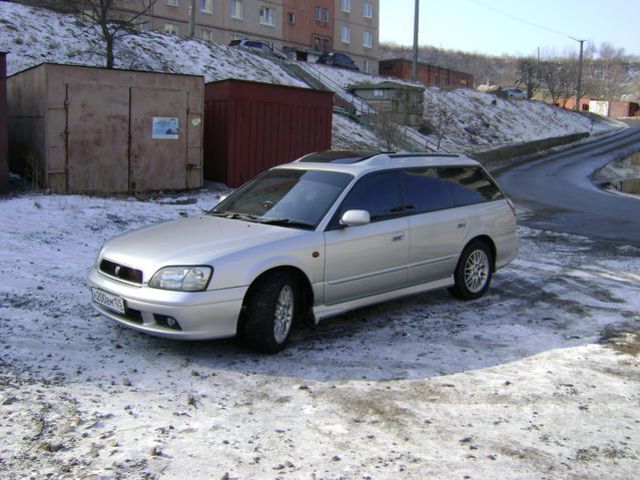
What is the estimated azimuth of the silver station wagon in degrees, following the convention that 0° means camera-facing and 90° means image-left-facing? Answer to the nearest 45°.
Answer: approximately 45°

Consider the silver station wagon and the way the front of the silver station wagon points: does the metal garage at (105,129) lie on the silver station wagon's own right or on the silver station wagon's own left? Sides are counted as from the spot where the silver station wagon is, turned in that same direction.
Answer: on the silver station wagon's own right

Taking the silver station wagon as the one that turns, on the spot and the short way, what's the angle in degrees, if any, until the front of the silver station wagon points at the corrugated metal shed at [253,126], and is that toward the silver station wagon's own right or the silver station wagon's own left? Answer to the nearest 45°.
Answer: approximately 135° to the silver station wagon's own right

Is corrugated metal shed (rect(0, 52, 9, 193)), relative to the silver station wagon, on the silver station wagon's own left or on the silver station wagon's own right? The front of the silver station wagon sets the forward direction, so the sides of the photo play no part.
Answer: on the silver station wagon's own right
